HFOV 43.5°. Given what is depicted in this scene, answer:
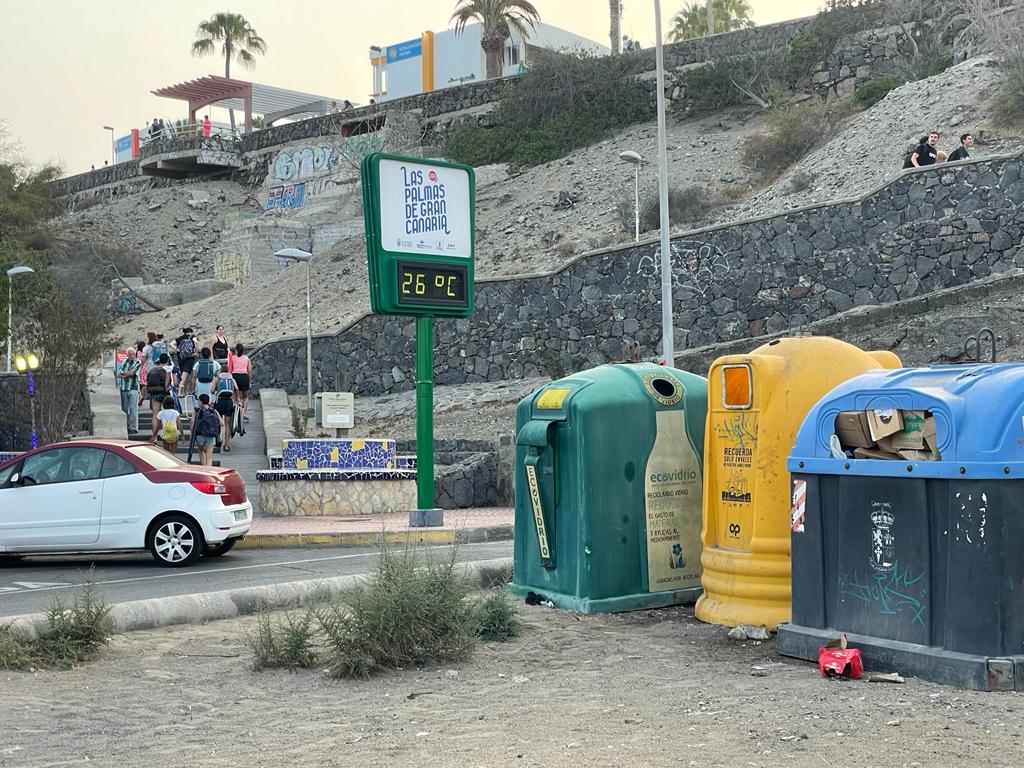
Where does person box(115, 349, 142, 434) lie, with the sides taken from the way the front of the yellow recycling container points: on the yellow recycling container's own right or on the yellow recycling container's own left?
on the yellow recycling container's own right

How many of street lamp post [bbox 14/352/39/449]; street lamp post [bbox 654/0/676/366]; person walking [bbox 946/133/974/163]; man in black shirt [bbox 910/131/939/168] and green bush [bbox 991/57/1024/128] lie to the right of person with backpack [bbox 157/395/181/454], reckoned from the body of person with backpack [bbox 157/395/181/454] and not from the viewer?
4

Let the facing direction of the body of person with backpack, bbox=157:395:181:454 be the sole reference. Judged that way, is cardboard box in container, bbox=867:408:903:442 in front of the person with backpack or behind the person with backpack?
behind

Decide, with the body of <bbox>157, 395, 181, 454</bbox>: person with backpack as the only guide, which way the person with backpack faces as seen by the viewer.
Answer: away from the camera

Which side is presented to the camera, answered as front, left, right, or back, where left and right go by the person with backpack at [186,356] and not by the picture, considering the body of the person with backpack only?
back

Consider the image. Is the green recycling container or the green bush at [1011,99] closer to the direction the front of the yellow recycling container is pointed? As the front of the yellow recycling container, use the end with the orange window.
the green recycling container

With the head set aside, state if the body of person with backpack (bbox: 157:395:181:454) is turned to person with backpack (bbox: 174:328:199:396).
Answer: yes

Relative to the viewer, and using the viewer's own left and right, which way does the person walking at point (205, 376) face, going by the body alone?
facing away from the viewer

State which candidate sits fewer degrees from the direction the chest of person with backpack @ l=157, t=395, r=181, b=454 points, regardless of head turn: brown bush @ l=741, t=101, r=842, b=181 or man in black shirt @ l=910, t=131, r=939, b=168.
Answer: the brown bush

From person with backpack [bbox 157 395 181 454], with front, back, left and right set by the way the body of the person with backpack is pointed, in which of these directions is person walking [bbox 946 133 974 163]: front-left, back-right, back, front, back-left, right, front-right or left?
right

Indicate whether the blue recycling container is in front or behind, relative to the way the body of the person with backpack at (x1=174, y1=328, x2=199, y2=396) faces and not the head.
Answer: behind

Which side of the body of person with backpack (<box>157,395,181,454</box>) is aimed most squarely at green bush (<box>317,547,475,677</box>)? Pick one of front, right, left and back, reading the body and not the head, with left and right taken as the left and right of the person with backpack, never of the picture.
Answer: back

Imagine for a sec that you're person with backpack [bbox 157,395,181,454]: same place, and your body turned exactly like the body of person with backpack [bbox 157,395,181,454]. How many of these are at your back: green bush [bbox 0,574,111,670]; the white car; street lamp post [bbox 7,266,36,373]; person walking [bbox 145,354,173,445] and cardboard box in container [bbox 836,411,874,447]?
3

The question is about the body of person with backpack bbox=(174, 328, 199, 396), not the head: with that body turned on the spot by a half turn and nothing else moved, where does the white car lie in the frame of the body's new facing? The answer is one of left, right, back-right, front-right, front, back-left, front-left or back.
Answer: front
